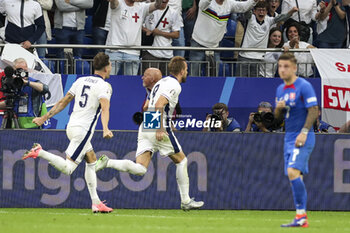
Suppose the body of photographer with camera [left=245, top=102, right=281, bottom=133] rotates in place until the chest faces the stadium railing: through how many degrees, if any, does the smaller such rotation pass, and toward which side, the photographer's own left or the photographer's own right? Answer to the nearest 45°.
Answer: approximately 135° to the photographer's own right

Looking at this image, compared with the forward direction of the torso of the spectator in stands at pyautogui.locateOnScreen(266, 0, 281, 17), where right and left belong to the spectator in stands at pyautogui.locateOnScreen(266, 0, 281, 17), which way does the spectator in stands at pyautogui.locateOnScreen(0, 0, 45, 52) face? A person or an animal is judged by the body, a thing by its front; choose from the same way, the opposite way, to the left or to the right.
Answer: the same way

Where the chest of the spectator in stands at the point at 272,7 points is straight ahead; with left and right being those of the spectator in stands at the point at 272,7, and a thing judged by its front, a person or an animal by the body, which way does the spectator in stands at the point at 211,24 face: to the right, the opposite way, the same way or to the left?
the same way

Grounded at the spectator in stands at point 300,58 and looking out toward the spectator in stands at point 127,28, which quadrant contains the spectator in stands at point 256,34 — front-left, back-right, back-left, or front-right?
front-right

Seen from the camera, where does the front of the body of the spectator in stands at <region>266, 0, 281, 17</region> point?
toward the camera

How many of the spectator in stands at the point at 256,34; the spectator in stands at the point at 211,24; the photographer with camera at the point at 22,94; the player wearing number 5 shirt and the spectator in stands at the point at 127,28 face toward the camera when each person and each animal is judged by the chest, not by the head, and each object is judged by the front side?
4

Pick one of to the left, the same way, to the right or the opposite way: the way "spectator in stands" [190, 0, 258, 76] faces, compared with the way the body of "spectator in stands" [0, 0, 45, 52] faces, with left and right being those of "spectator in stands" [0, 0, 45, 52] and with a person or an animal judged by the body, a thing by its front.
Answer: the same way

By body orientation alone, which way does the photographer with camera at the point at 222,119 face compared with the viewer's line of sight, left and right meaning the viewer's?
facing the viewer and to the left of the viewer

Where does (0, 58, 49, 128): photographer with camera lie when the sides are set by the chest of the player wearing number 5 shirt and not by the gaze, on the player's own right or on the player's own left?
on the player's own left

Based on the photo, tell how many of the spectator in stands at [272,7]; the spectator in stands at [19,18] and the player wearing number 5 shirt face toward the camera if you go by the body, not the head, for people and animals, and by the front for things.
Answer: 2

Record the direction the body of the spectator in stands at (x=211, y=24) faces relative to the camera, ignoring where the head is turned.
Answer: toward the camera

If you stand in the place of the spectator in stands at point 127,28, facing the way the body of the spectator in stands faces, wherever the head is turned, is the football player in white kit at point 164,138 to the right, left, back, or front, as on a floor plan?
front

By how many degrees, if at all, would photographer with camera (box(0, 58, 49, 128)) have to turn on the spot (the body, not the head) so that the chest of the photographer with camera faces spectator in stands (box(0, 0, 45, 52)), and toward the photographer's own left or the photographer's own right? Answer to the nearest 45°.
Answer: approximately 180°

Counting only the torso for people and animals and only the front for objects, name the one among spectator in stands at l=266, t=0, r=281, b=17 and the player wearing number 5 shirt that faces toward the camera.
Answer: the spectator in stands
